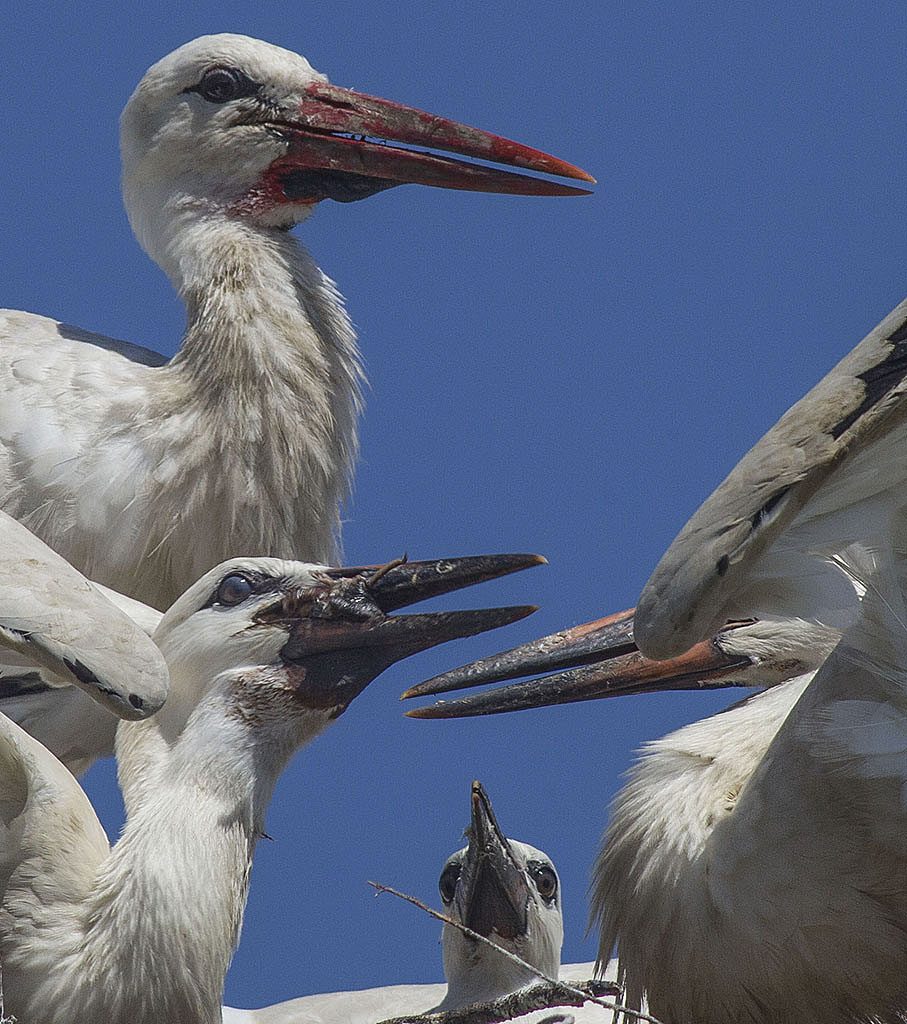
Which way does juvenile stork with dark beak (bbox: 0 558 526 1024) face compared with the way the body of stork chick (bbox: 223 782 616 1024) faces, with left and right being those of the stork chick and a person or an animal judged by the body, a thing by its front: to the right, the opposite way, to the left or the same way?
to the left

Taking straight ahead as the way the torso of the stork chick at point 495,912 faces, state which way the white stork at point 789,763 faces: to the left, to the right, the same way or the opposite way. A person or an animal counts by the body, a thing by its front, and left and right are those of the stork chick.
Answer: to the right

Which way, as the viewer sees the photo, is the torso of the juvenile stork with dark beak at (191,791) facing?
to the viewer's right

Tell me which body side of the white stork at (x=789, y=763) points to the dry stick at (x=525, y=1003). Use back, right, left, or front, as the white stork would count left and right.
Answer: front

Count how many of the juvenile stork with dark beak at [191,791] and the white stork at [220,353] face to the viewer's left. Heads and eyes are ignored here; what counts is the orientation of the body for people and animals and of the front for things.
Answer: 0

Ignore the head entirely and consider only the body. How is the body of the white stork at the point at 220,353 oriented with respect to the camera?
to the viewer's right

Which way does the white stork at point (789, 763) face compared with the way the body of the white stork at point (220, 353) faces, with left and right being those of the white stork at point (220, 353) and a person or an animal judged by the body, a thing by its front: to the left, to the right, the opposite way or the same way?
the opposite way

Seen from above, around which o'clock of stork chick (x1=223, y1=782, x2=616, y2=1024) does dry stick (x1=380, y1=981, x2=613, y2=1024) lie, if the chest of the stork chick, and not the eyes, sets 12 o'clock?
The dry stick is roughly at 12 o'clock from the stork chick.

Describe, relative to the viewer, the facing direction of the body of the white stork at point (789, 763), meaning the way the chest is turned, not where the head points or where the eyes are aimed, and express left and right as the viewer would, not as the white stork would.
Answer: facing to the left of the viewer
